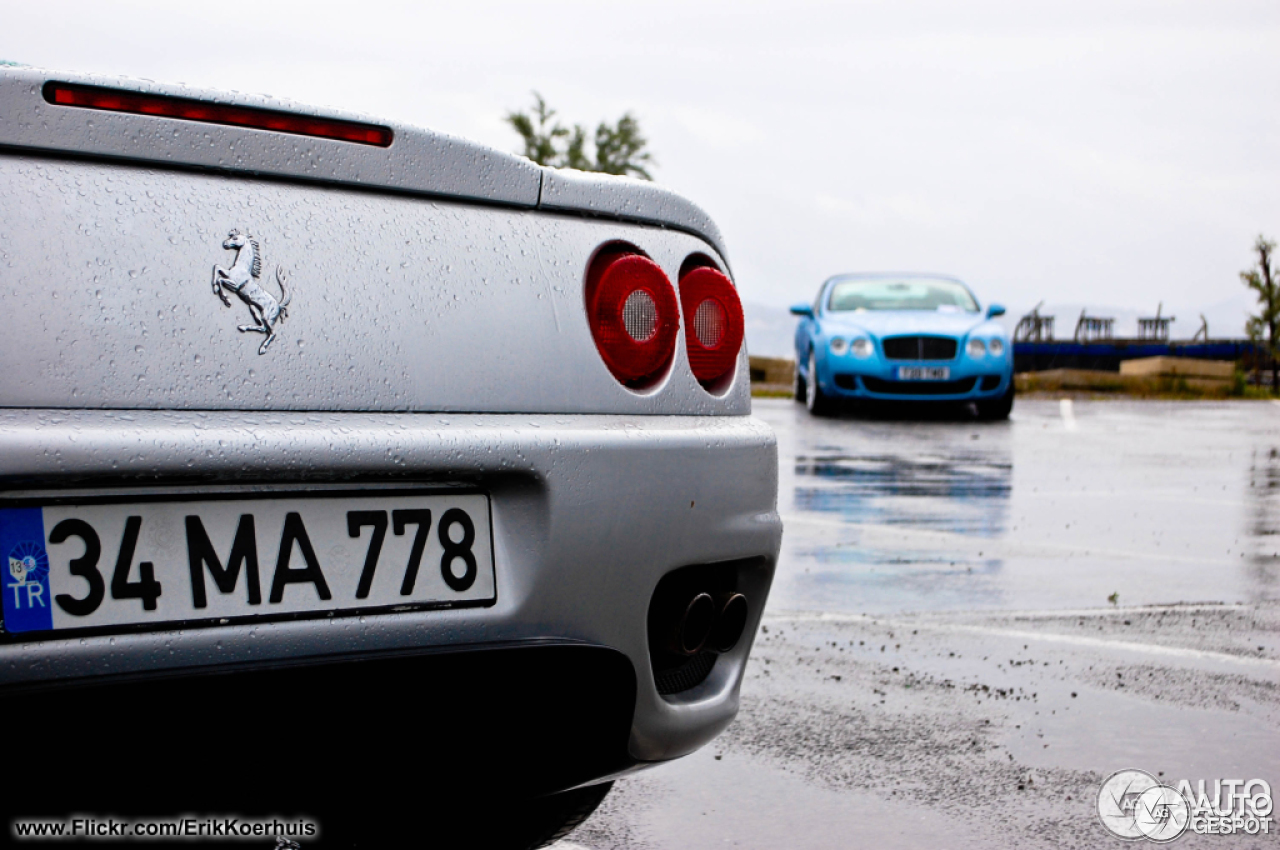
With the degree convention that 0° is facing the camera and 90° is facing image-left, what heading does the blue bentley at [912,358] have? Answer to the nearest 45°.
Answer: approximately 0°

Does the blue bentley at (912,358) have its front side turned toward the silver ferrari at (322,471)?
yes
